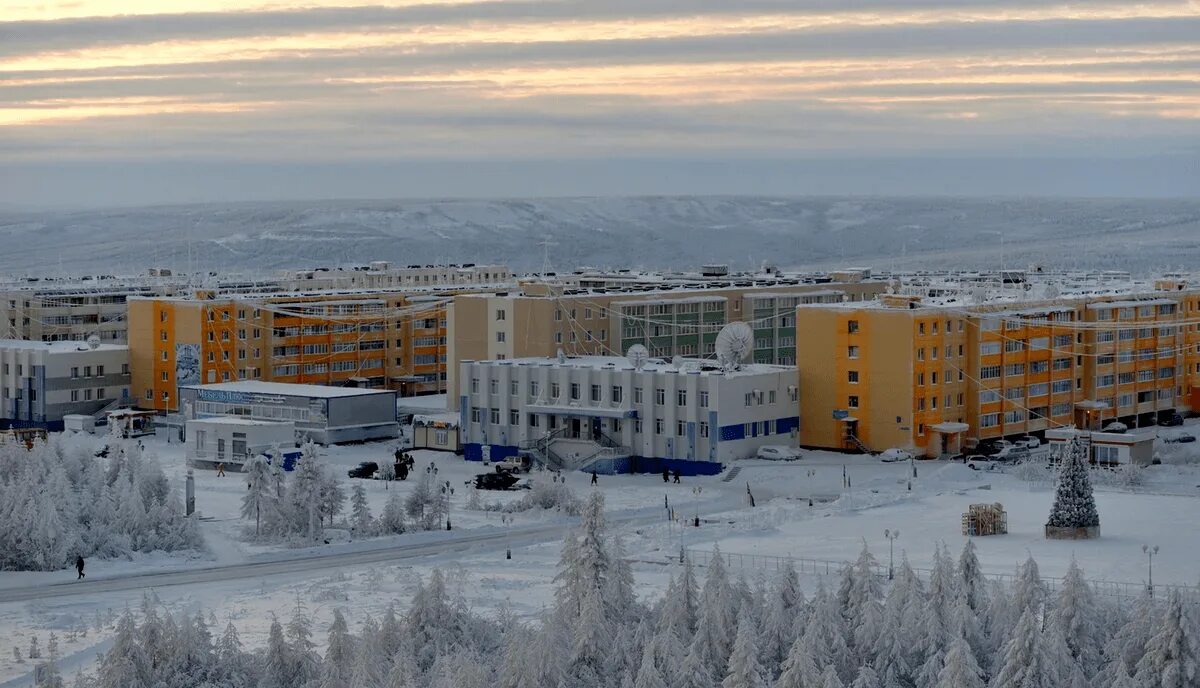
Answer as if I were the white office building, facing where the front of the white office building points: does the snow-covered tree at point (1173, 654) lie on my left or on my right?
on my left

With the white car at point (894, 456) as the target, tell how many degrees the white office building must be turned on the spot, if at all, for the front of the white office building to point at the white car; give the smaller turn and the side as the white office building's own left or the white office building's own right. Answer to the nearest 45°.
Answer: approximately 135° to the white office building's own left

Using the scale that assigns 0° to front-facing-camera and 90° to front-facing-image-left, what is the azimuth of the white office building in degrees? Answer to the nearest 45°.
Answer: approximately 45°

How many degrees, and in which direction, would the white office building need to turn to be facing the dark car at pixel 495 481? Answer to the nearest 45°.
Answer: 0° — it already faces it

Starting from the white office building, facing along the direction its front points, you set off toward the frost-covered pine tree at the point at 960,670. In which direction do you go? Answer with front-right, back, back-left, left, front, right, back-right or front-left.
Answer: front-left

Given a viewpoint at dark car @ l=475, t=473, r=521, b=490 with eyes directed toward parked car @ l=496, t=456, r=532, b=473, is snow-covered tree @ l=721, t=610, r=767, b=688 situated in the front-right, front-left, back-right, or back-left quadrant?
back-right

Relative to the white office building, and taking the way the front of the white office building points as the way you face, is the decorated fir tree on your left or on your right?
on your left
